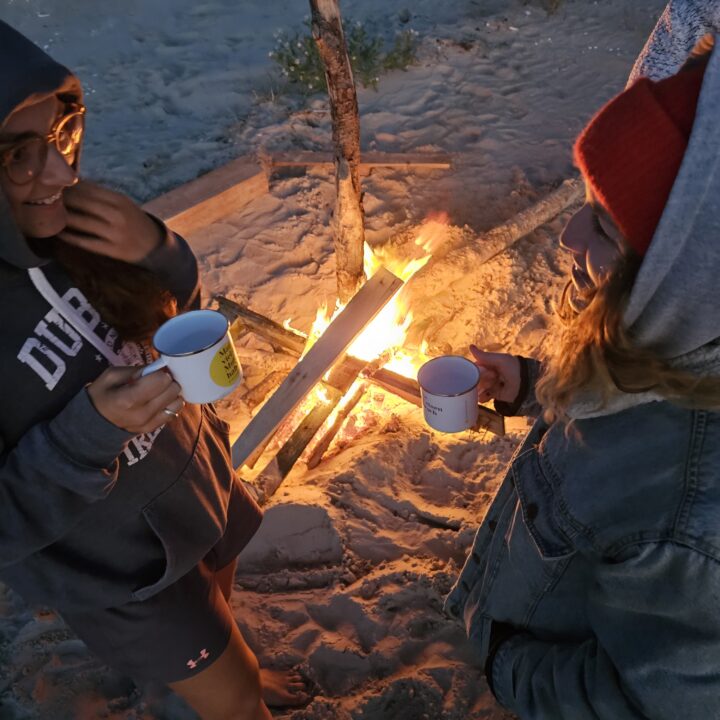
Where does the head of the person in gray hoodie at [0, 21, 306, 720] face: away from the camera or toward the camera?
toward the camera

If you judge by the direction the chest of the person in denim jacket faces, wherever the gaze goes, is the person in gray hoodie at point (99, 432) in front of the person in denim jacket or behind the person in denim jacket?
in front

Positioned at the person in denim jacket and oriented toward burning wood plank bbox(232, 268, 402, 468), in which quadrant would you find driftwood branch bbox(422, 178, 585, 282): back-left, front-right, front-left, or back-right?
front-right

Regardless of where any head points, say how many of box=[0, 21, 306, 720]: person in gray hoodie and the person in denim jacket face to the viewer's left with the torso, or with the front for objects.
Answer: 1

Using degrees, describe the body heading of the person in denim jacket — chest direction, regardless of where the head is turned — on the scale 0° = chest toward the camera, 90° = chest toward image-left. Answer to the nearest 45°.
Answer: approximately 90°

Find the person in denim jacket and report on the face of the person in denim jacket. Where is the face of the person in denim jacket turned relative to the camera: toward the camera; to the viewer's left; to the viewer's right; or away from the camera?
to the viewer's left

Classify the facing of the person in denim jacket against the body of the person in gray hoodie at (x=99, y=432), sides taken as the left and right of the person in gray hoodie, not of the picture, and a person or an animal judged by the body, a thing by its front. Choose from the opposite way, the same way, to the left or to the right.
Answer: the opposite way

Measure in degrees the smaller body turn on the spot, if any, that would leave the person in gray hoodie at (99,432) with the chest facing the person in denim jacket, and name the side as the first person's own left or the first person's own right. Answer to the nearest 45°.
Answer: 0° — they already face them

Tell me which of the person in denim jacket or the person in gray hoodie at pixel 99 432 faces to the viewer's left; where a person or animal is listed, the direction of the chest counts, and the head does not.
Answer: the person in denim jacket

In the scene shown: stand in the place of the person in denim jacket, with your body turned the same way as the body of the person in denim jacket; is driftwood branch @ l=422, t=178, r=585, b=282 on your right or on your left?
on your right

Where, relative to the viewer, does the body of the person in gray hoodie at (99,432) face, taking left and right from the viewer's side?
facing the viewer and to the right of the viewer
